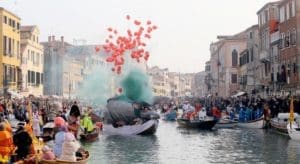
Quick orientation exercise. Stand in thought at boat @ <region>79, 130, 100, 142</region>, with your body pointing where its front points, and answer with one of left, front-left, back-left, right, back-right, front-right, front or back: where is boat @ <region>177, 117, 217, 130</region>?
front-left

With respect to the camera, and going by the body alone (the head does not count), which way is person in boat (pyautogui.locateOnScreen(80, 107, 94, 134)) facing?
to the viewer's right

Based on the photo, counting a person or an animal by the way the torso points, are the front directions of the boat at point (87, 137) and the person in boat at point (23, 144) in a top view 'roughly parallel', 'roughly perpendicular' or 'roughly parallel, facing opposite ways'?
roughly perpendicular

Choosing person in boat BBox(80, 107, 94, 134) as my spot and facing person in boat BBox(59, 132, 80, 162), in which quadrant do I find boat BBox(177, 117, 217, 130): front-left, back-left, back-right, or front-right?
back-left

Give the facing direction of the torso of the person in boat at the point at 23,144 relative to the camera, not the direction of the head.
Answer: away from the camera

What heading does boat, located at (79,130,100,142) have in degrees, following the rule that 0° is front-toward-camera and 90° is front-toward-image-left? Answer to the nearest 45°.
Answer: approximately 270°

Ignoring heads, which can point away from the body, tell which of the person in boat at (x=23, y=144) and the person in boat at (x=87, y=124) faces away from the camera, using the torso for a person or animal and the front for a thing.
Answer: the person in boat at (x=23, y=144)

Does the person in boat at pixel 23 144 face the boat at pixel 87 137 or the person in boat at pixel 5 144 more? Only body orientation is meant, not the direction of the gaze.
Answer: the boat

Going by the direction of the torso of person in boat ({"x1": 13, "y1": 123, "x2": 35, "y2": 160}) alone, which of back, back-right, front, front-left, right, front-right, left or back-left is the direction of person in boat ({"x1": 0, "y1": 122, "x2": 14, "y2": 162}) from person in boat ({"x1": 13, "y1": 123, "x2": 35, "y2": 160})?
left

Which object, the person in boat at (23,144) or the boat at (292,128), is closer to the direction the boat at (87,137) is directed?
the boat

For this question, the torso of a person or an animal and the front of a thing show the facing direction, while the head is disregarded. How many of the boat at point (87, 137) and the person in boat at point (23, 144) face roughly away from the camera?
1
